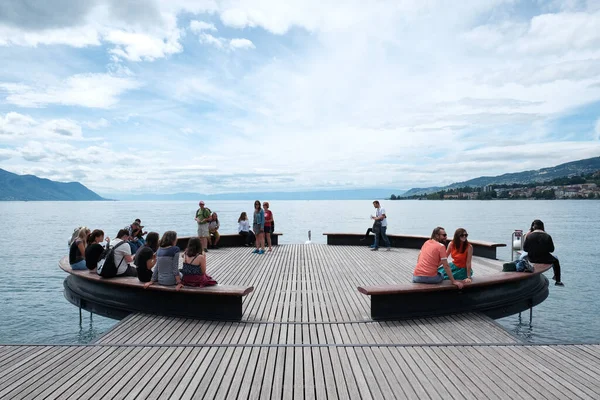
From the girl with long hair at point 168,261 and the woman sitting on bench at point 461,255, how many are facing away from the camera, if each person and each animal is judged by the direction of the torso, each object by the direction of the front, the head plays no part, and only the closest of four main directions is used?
1

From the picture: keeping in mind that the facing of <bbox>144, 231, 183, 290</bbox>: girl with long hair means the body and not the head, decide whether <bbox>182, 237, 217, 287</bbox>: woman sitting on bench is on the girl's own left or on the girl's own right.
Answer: on the girl's own right

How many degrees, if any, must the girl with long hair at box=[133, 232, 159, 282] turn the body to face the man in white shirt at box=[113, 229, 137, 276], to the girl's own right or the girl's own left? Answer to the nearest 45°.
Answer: approximately 90° to the girl's own left

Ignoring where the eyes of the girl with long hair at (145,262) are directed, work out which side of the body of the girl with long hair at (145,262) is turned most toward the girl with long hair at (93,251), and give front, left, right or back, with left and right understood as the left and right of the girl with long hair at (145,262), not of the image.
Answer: left

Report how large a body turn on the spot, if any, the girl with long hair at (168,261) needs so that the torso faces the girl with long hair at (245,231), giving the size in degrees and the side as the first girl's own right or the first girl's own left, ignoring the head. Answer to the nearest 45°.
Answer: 0° — they already face them

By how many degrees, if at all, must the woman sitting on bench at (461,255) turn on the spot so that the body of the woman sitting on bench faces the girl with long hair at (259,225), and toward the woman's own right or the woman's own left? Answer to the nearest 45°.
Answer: approximately 90° to the woman's own right

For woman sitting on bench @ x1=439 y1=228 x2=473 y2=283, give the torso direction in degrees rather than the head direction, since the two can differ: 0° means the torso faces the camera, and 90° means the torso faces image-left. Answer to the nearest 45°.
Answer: approximately 45°

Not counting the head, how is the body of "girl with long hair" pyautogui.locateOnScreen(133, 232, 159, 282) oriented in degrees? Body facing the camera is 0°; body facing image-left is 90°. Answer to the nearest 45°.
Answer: approximately 225°

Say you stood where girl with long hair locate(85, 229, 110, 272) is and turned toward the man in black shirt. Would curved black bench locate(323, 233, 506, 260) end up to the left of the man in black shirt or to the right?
left

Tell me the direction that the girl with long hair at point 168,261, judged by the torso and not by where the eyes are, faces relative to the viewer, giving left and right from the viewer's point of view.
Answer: facing away from the viewer

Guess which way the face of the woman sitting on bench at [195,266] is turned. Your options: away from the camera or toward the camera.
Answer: away from the camera

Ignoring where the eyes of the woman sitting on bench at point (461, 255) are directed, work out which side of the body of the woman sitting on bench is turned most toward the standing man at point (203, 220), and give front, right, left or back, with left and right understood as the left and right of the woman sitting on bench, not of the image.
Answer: right
